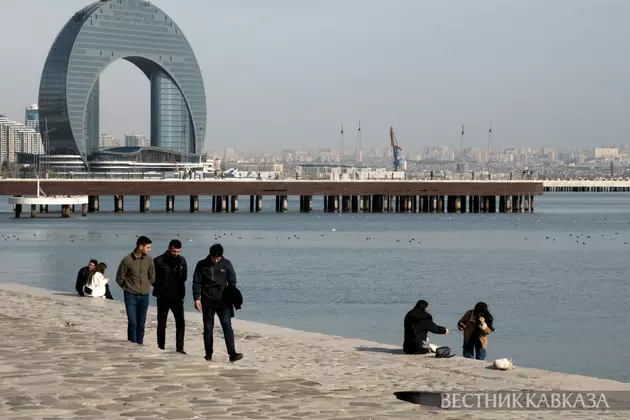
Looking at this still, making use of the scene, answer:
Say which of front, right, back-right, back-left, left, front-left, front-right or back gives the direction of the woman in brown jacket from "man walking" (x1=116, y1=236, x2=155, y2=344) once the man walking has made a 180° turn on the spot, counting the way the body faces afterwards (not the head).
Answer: back-right

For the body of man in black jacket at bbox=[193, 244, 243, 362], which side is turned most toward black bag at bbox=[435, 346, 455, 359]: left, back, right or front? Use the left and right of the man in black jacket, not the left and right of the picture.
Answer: left

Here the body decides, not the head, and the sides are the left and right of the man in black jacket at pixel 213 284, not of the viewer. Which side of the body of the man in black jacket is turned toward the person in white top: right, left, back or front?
back

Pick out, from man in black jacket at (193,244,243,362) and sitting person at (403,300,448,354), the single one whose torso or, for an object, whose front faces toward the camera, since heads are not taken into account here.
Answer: the man in black jacket

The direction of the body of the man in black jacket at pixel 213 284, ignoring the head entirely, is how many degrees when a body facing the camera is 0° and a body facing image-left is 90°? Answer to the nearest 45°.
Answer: approximately 0°

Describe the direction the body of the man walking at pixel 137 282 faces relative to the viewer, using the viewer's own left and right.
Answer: facing the viewer and to the right of the viewer

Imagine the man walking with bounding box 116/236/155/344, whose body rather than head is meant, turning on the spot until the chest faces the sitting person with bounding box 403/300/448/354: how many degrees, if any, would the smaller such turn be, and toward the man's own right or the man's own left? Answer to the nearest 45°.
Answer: approximately 45° to the man's own left

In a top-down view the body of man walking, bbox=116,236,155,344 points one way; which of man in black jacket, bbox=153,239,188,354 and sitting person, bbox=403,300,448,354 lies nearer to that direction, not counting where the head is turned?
the man in black jacket
